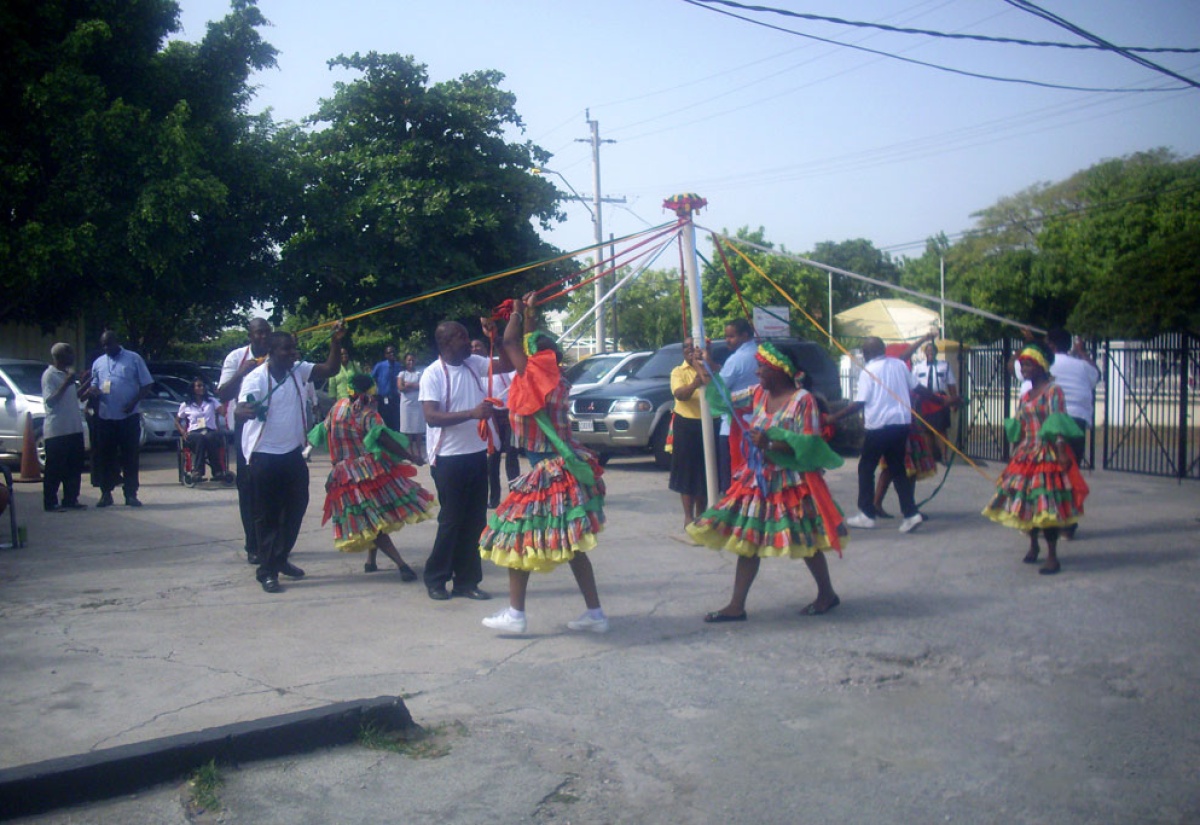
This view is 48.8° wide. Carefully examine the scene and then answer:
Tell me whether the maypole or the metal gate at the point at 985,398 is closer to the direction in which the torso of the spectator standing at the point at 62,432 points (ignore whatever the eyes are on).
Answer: the maypole

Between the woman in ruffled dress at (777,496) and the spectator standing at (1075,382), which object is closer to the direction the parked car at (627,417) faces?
the woman in ruffled dress

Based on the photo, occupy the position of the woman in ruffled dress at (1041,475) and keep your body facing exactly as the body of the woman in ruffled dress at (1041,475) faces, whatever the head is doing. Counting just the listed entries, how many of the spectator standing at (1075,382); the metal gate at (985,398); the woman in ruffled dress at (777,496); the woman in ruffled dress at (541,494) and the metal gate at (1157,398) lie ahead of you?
2
